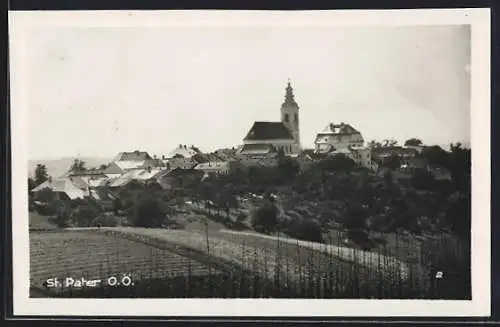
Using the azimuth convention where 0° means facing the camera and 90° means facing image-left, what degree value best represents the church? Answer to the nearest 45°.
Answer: approximately 270°
